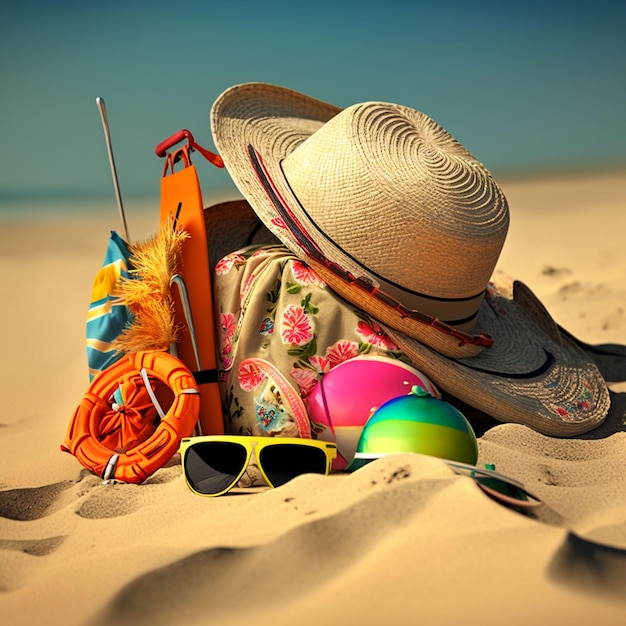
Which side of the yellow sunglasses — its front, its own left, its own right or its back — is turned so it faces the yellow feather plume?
back

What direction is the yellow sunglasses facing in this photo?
toward the camera

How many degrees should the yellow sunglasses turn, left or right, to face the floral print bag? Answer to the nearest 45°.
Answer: approximately 180°

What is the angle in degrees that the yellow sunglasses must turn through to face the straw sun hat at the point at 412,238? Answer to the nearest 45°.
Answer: approximately 135° to its left

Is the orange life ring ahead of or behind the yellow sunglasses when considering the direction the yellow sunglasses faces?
behind

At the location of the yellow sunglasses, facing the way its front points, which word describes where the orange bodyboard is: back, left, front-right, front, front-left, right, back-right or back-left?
back

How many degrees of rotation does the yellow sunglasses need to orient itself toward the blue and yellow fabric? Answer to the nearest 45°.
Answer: approximately 135° to its right
